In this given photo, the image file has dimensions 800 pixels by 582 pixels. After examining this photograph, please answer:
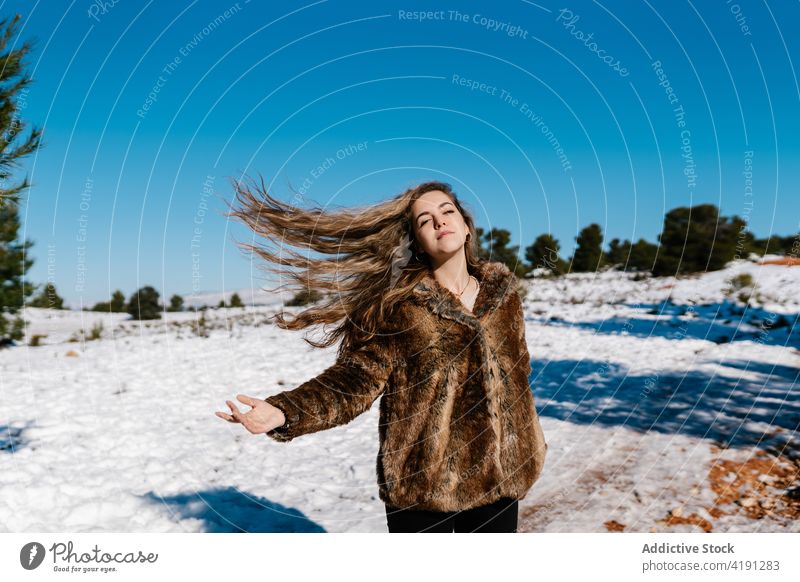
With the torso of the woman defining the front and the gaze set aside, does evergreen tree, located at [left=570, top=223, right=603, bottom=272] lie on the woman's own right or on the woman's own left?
on the woman's own left

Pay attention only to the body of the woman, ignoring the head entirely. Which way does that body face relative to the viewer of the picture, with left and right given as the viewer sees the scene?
facing the viewer and to the right of the viewer

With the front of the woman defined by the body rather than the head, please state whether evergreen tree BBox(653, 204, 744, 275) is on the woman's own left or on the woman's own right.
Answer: on the woman's own left

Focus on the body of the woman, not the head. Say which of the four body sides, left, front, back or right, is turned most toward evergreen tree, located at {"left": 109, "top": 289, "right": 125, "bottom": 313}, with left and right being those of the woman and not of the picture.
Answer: back

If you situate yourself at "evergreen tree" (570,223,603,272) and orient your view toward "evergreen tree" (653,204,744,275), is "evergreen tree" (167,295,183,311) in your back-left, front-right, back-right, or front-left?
back-right

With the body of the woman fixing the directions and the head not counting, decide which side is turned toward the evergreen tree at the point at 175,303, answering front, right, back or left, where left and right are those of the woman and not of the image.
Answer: back

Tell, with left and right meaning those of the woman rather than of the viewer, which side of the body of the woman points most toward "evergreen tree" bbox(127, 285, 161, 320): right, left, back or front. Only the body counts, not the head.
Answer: back
